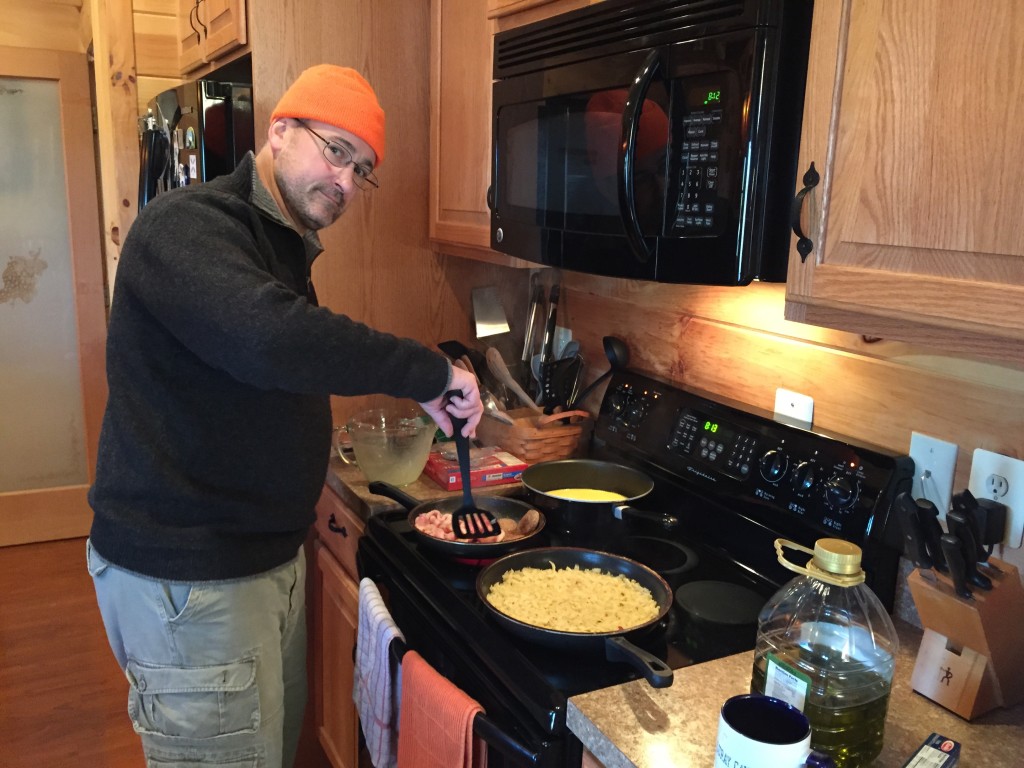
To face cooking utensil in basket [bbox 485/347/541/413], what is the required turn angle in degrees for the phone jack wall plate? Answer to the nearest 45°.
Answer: approximately 90° to its right

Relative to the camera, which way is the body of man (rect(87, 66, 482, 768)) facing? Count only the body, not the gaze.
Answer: to the viewer's right

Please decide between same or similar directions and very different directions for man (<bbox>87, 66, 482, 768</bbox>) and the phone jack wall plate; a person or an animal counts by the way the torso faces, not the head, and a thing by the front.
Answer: very different directions

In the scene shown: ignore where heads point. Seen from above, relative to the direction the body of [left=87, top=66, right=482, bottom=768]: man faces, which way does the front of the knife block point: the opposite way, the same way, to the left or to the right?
the opposite way

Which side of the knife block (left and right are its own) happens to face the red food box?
right

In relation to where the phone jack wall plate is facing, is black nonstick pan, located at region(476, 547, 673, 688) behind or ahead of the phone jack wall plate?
ahead

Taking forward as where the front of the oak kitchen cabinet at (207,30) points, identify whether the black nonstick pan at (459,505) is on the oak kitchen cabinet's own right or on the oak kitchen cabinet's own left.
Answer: on the oak kitchen cabinet's own left

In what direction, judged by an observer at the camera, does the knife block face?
facing the viewer and to the left of the viewer

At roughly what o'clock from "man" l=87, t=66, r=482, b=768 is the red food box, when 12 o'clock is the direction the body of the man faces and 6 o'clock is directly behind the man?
The red food box is roughly at 11 o'clock from the man.

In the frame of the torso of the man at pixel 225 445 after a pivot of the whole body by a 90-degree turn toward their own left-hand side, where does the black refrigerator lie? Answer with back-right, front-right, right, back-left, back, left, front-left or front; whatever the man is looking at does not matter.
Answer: front
